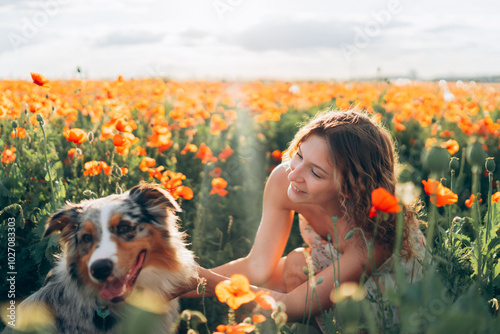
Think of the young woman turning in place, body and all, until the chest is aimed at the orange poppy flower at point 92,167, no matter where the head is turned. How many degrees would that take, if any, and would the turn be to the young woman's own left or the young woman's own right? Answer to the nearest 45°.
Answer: approximately 45° to the young woman's own right

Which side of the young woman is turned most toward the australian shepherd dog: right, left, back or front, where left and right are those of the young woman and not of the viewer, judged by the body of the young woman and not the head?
front

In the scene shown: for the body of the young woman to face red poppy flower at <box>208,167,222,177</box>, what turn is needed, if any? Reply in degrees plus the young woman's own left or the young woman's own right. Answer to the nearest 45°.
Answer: approximately 90° to the young woman's own right

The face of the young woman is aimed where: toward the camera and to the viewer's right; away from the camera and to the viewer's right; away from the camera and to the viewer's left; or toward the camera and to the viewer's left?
toward the camera and to the viewer's left

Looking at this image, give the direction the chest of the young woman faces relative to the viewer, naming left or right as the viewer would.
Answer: facing the viewer and to the left of the viewer

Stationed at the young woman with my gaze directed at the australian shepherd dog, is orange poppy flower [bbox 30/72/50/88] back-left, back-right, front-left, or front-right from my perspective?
front-right

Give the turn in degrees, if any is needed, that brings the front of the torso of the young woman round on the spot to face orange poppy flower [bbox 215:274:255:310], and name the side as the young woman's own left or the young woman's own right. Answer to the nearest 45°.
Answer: approximately 45° to the young woman's own left
